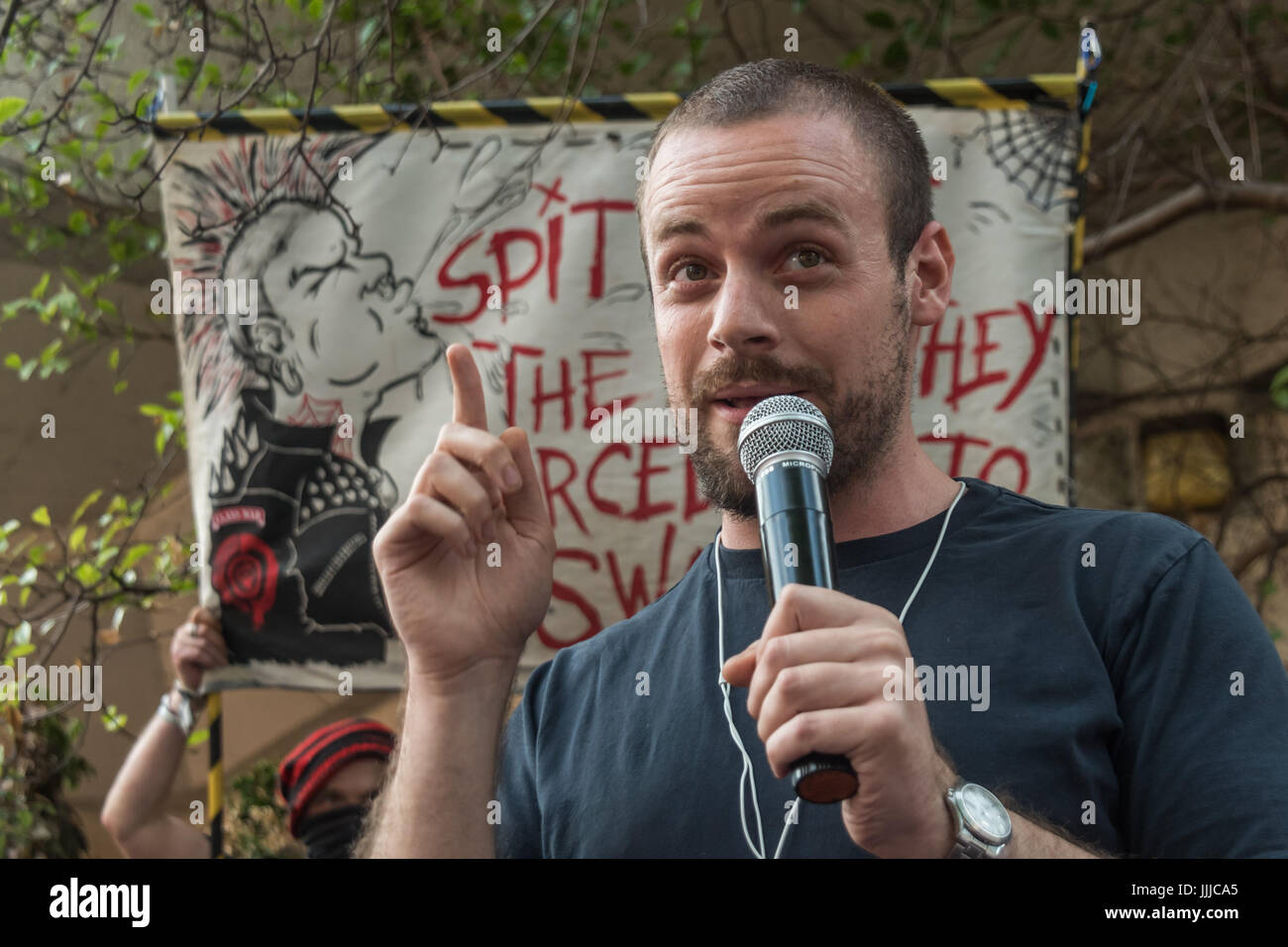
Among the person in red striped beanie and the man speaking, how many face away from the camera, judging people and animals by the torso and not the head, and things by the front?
0

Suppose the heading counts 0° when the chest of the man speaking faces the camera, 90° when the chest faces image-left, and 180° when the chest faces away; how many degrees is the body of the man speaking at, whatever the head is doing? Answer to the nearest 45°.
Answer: approximately 45°

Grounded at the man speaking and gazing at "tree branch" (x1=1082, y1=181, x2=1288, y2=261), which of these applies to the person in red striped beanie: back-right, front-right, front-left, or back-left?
front-left

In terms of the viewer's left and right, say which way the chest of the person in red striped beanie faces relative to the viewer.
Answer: facing the viewer and to the right of the viewer

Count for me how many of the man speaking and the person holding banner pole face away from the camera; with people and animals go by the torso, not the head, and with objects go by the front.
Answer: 0

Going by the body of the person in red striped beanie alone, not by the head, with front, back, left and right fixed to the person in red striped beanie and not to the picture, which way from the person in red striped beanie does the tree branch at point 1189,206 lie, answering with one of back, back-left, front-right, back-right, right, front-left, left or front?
front-left
